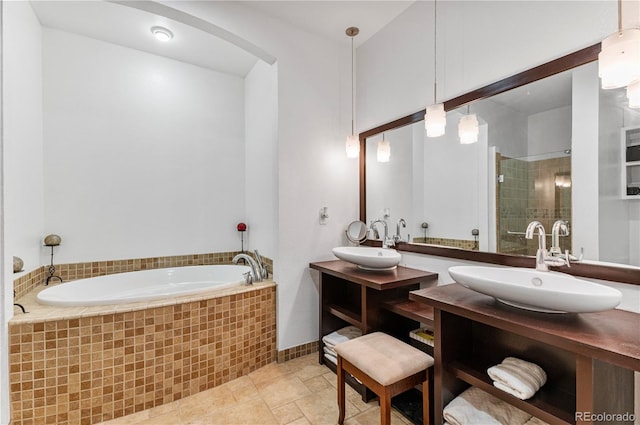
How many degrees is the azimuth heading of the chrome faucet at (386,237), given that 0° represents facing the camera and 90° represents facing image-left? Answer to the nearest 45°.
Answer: approximately 45°

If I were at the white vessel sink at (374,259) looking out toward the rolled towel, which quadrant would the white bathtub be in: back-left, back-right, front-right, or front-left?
back-right

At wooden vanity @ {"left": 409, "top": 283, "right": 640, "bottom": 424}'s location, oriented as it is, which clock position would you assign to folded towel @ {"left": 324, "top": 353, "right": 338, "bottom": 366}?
The folded towel is roughly at 2 o'clock from the wooden vanity.

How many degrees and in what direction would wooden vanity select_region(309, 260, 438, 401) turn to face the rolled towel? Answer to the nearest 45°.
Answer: approximately 90° to its left

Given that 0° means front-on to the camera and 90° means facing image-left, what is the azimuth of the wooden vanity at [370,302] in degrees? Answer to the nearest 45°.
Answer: approximately 45°

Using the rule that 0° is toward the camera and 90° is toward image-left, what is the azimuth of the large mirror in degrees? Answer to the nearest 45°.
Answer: approximately 45°
